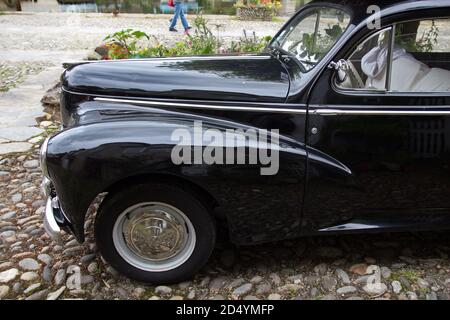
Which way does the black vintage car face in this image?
to the viewer's left

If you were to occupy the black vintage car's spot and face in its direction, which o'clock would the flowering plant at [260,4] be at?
The flowering plant is roughly at 3 o'clock from the black vintage car.
